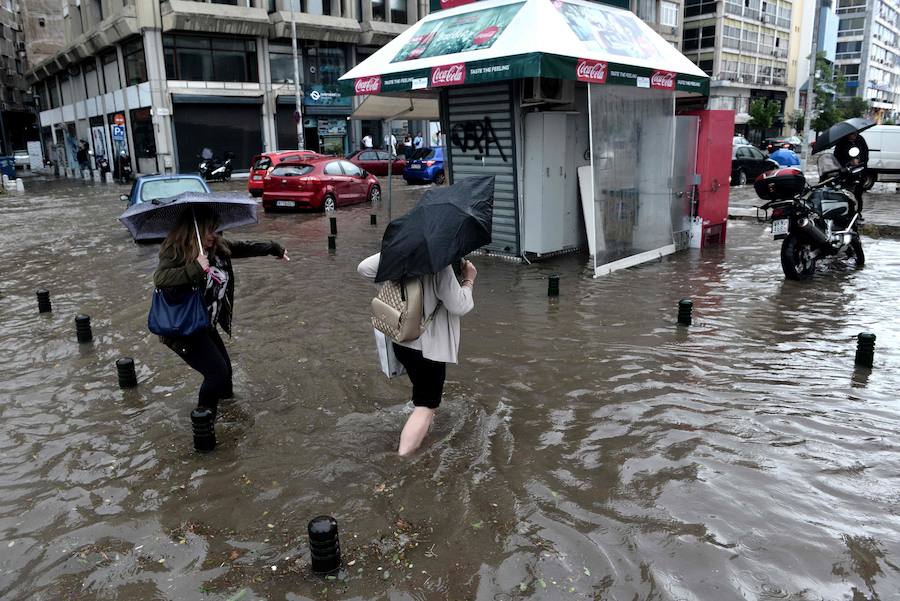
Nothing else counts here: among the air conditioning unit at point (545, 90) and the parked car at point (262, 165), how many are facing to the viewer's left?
0

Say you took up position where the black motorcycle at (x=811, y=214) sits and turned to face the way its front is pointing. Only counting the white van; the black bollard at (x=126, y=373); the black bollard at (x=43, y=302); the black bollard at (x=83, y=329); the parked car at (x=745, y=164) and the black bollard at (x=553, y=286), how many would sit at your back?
4

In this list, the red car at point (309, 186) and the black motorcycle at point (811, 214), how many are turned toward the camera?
0

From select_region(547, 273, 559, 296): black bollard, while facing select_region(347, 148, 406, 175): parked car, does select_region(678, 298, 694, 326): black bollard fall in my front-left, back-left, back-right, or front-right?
back-right

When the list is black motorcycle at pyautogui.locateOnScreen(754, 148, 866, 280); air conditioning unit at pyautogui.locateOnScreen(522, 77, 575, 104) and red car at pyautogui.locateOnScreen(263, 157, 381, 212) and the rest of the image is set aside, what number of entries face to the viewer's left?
0

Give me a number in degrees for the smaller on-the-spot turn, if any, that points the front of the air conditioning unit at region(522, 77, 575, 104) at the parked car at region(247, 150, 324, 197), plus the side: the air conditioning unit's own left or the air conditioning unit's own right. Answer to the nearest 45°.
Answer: approximately 180°

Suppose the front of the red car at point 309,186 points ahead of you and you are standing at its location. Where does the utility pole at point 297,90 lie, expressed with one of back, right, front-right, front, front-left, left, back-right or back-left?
front-left

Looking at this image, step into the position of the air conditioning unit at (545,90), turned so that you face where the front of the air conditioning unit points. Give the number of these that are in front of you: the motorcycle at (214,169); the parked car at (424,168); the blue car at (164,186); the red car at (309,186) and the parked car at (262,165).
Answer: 0

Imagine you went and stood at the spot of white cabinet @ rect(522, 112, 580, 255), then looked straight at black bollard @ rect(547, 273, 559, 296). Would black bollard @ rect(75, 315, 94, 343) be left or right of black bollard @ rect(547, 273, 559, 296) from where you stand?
right

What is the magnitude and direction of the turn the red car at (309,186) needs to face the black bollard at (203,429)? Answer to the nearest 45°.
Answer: approximately 135° to its right

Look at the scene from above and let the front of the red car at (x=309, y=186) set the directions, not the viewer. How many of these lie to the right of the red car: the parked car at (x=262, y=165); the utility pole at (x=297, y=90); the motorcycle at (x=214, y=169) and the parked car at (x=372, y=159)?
0

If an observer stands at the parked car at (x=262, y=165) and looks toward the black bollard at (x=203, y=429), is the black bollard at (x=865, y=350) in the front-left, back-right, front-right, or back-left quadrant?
front-left

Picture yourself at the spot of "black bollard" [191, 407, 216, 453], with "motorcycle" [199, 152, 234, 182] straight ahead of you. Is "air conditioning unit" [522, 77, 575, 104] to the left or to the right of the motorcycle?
right

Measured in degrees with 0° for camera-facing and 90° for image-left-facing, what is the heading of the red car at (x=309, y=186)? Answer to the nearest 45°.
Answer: approximately 225°

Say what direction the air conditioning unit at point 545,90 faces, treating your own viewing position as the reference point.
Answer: facing the viewer and to the right of the viewer

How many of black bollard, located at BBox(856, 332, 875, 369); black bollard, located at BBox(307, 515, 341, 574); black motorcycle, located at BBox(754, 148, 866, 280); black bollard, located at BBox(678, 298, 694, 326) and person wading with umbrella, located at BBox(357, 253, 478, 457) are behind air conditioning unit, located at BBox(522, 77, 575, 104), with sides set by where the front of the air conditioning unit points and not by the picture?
0

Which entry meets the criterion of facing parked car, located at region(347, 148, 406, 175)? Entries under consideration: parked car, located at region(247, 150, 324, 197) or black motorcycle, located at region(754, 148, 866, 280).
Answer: parked car, located at region(247, 150, 324, 197)
